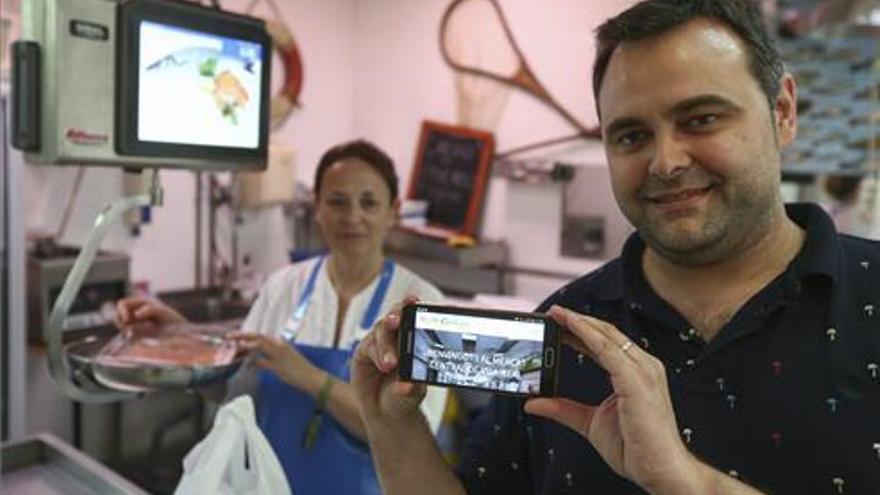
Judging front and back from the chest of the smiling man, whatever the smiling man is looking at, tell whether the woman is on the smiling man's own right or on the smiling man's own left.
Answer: on the smiling man's own right

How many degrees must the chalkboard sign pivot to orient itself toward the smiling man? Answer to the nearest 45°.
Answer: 0° — it already faces them

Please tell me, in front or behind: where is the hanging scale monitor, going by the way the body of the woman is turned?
in front

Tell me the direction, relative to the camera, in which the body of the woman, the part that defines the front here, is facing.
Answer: toward the camera

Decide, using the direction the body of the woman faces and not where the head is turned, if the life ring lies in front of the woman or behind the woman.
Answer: behind

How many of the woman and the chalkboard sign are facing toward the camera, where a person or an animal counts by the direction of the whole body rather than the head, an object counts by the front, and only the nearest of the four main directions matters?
2

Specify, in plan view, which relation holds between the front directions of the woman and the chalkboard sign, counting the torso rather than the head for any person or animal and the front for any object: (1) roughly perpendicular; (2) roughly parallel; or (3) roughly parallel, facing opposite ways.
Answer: roughly parallel

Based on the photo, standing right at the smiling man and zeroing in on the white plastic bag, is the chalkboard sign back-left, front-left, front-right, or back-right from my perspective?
front-right

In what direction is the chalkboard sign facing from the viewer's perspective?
toward the camera

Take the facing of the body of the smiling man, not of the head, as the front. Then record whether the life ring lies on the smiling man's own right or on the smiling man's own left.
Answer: on the smiling man's own right

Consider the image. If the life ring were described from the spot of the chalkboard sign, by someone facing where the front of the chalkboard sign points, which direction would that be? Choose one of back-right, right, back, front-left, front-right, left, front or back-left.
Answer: right

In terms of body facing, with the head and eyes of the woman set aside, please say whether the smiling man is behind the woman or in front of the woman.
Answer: in front

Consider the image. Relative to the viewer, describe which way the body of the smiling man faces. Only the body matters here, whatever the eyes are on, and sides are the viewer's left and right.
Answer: facing the viewer and to the left of the viewer

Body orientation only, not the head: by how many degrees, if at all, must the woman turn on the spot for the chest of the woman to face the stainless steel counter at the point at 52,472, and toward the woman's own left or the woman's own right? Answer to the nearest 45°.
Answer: approximately 45° to the woman's own right
